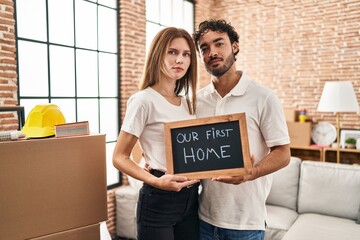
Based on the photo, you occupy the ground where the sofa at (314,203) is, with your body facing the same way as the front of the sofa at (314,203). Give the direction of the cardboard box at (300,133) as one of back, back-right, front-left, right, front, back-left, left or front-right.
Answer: back-right
